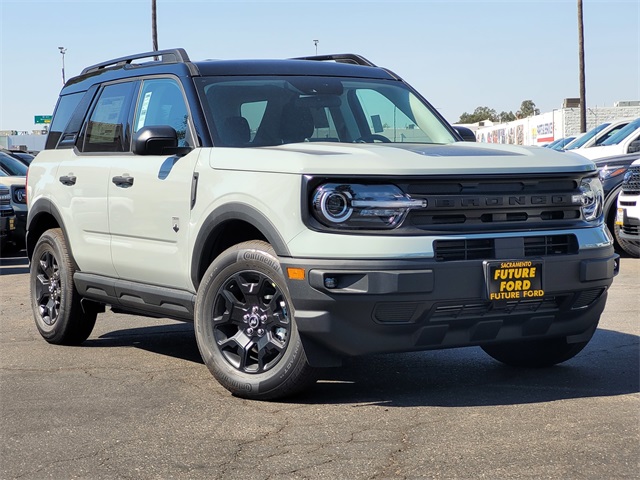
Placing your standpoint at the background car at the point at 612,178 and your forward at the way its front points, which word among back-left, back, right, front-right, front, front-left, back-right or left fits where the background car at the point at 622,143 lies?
back-right

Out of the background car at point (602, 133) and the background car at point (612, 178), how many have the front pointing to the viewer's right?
0

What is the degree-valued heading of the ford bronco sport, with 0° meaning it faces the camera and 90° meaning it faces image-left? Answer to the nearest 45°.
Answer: approximately 315°

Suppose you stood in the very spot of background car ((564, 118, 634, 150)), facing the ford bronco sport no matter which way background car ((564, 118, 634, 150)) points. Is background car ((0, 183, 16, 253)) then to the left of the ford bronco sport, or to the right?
right

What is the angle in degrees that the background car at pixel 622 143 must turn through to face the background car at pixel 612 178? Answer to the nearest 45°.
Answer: approximately 45° to its left

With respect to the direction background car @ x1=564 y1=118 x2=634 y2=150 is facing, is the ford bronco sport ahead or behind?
ahead

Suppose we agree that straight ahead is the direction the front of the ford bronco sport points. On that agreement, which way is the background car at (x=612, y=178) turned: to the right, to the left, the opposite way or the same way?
to the right

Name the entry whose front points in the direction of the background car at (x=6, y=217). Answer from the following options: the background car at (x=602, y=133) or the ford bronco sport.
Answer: the background car at (x=602, y=133)

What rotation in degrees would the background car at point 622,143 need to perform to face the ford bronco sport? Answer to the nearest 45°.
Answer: approximately 45° to its left

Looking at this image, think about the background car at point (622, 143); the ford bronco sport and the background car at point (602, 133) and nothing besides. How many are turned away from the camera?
0

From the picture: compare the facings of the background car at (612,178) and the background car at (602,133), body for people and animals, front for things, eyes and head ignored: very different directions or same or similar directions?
same or similar directions

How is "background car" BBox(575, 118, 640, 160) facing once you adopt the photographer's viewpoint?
facing the viewer and to the left of the viewer

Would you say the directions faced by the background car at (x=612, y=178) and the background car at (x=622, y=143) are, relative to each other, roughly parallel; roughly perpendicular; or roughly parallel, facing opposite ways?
roughly parallel

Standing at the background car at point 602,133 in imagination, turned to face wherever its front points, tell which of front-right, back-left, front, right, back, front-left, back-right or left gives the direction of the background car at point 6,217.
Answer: front

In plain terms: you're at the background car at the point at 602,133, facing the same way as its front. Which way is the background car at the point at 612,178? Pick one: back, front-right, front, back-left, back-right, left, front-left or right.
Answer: front-left

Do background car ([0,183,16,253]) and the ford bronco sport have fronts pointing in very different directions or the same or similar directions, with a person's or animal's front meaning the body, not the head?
same or similar directions
